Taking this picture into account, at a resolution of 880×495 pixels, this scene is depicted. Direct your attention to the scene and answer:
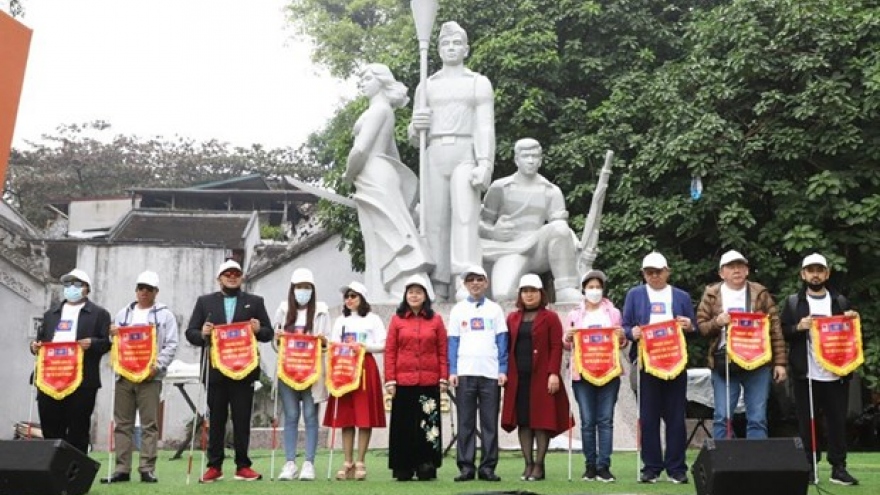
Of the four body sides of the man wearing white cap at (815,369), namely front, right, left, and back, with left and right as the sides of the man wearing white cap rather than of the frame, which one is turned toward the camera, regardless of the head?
front

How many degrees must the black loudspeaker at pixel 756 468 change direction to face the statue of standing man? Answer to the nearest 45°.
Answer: approximately 45° to its left

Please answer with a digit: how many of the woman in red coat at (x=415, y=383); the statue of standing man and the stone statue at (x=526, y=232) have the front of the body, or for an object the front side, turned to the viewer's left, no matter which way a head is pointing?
0

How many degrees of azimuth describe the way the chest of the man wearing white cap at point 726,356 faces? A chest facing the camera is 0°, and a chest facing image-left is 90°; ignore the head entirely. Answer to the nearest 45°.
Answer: approximately 0°

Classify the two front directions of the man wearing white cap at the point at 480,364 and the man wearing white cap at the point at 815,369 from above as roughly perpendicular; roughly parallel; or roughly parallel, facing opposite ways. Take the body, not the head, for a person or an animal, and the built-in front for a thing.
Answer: roughly parallel

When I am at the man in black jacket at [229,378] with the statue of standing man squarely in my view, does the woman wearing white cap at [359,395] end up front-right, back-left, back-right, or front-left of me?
front-right

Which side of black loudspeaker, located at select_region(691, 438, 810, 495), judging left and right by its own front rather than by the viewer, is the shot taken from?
back

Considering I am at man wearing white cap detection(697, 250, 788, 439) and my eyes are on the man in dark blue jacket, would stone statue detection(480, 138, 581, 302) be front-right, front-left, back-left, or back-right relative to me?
front-right

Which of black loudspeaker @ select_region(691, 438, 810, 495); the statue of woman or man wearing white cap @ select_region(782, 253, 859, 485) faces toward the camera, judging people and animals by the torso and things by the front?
the man wearing white cap

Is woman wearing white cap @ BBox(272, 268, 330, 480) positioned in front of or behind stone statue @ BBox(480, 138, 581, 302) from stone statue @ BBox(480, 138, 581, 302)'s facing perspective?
in front

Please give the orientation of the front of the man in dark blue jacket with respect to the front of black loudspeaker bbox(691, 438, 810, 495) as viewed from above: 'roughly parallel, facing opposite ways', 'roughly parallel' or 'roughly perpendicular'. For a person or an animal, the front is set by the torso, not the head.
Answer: roughly parallel, facing opposite ways
